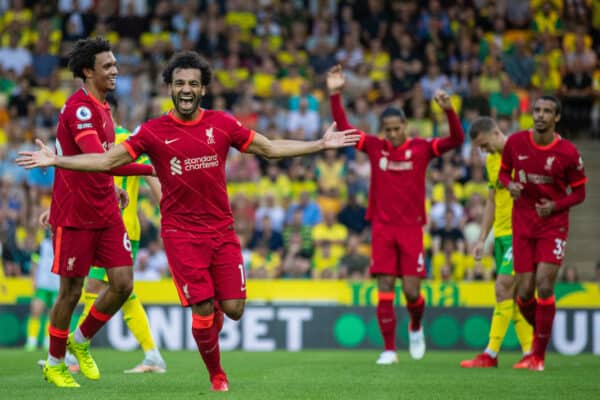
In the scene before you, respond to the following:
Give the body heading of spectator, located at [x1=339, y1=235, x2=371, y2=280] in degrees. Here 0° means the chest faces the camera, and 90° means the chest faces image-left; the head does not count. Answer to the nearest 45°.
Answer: approximately 0°

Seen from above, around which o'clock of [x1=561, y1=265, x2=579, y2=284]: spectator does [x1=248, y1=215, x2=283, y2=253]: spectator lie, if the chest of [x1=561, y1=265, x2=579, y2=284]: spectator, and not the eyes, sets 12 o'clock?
[x1=248, y1=215, x2=283, y2=253]: spectator is roughly at 3 o'clock from [x1=561, y1=265, x2=579, y2=284]: spectator.

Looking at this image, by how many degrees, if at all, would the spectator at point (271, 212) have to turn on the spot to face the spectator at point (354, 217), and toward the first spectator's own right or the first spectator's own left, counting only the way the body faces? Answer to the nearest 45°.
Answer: approximately 90° to the first spectator's own left

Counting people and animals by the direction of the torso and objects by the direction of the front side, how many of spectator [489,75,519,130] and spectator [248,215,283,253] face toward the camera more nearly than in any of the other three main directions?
2

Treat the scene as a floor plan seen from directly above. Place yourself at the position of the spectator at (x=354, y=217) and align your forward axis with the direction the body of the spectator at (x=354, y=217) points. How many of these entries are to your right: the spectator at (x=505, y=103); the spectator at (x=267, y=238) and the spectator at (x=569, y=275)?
1

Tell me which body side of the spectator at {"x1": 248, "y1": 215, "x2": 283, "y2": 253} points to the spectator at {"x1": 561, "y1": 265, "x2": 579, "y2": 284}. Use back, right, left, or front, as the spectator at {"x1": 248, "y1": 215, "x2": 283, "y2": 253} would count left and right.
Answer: left

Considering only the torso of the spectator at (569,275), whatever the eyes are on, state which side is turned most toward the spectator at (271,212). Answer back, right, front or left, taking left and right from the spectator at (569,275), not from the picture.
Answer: right
